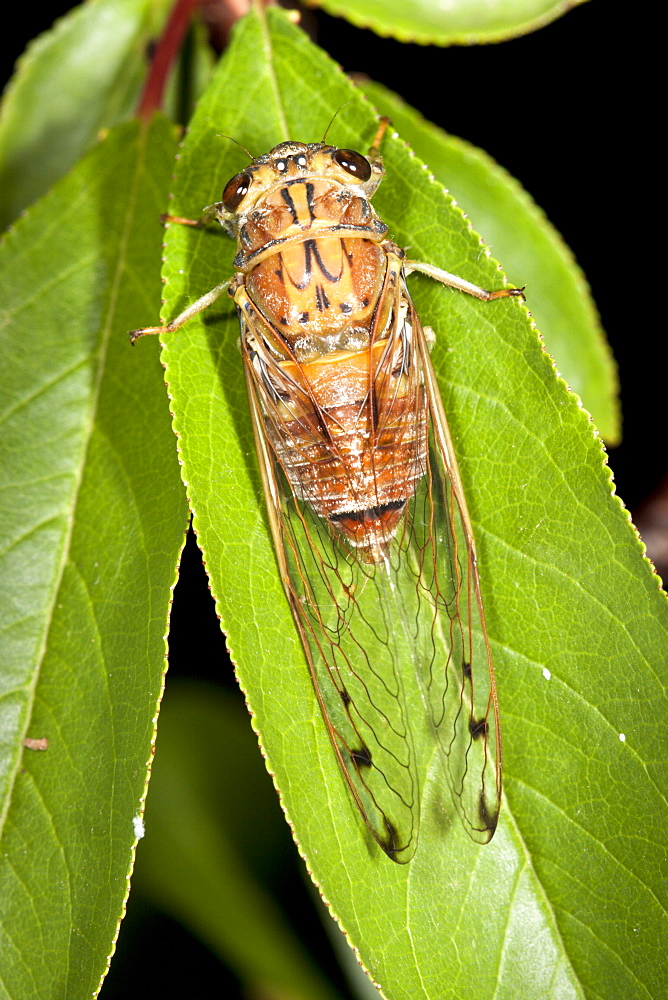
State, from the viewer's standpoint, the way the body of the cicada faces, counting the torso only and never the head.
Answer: away from the camera

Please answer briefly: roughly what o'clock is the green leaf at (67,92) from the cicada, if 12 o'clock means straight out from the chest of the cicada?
The green leaf is roughly at 11 o'clock from the cicada.

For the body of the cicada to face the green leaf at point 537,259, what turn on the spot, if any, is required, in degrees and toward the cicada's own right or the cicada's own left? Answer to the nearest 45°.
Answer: approximately 45° to the cicada's own right

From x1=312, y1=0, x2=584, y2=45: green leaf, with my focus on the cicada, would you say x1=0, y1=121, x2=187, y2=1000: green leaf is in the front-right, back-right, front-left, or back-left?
front-right
